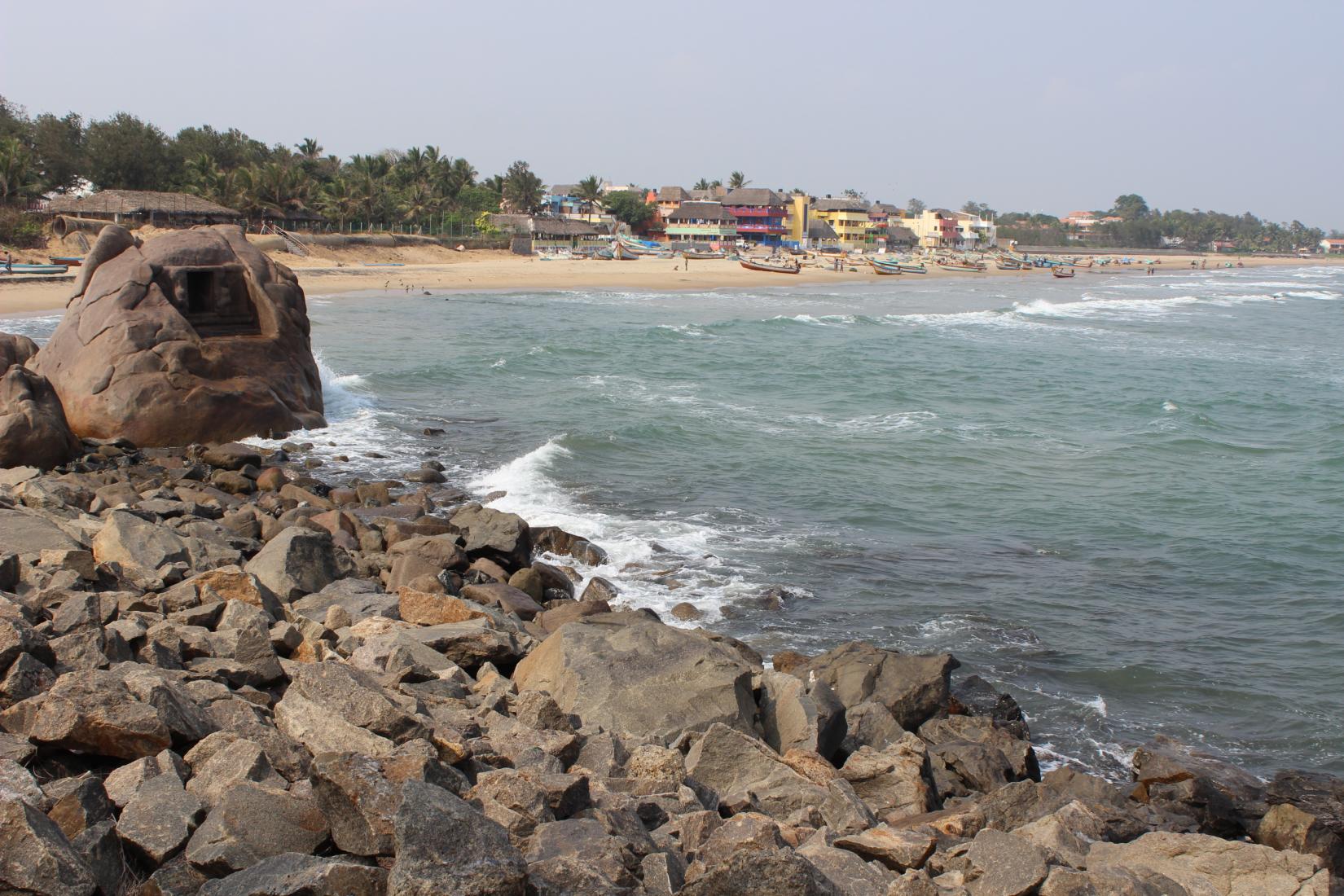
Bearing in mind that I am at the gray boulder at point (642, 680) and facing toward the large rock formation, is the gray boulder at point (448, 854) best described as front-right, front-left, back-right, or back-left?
back-left

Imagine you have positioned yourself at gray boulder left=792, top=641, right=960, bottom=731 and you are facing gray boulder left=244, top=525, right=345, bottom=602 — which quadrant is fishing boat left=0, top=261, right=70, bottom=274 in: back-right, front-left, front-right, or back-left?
front-right

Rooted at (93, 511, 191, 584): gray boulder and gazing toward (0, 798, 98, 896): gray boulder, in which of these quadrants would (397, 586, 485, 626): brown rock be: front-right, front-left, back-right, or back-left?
front-left
